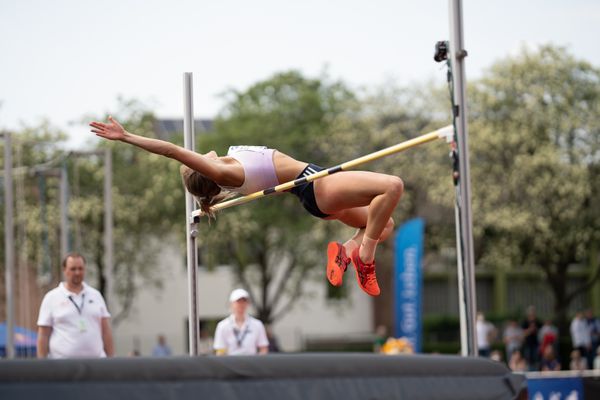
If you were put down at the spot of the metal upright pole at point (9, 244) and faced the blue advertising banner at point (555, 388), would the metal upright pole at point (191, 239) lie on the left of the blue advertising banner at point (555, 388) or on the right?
right

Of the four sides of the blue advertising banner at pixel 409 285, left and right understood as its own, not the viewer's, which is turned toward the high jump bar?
front

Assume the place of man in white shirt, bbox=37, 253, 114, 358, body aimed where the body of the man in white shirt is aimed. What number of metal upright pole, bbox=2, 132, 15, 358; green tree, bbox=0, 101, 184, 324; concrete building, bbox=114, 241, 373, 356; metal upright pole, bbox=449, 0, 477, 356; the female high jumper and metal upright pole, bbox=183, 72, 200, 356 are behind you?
3

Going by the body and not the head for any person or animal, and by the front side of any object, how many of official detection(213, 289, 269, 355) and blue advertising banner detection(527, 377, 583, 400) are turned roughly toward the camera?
2

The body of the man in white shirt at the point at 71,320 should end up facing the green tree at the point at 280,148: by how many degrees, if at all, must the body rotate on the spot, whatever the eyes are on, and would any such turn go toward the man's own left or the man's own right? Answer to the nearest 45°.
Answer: approximately 180°

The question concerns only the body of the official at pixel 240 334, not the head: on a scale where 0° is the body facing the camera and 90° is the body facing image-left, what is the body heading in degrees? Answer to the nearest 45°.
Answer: approximately 0°

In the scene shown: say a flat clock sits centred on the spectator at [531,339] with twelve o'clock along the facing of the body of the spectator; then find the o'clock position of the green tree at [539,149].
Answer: The green tree is roughly at 6 o'clock from the spectator.

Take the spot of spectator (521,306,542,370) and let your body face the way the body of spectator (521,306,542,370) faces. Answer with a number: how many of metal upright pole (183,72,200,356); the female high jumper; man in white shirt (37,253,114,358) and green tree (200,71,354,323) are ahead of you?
3

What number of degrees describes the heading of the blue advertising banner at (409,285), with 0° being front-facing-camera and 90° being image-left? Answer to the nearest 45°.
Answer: approximately 0°
